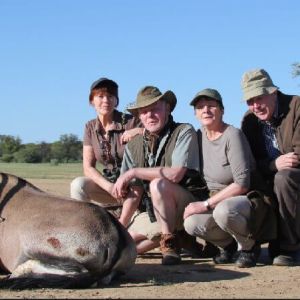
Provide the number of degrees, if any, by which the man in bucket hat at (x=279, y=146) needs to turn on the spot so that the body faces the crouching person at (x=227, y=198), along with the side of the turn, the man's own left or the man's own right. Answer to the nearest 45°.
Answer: approximately 45° to the man's own right

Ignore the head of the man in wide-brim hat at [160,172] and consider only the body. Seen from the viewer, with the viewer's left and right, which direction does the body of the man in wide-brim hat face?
facing the viewer and to the left of the viewer

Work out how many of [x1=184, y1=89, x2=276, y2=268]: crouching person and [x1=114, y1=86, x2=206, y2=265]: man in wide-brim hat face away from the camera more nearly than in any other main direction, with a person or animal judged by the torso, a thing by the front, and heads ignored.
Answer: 0

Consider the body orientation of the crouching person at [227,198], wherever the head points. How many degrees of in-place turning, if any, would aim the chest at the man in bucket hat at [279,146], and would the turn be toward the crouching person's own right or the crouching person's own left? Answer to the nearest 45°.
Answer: approximately 135° to the crouching person's own left

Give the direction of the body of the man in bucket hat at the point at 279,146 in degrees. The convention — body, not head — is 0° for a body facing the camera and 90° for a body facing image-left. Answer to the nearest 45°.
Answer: approximately 45°

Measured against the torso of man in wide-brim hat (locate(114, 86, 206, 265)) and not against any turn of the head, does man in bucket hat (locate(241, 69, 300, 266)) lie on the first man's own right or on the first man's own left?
on the first man's own left

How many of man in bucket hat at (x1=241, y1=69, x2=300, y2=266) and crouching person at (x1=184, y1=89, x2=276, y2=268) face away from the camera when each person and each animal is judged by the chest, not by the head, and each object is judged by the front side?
0

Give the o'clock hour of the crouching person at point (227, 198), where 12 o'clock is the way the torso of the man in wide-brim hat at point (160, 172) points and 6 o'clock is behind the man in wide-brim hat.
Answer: The crouching person is roughly at 8 o'clock from the man in wide-brim hat.

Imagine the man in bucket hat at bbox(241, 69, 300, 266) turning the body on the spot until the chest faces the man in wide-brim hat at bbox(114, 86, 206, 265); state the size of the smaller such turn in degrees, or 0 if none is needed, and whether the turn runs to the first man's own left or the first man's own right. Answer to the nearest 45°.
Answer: approximately 45° to the first man's own right
